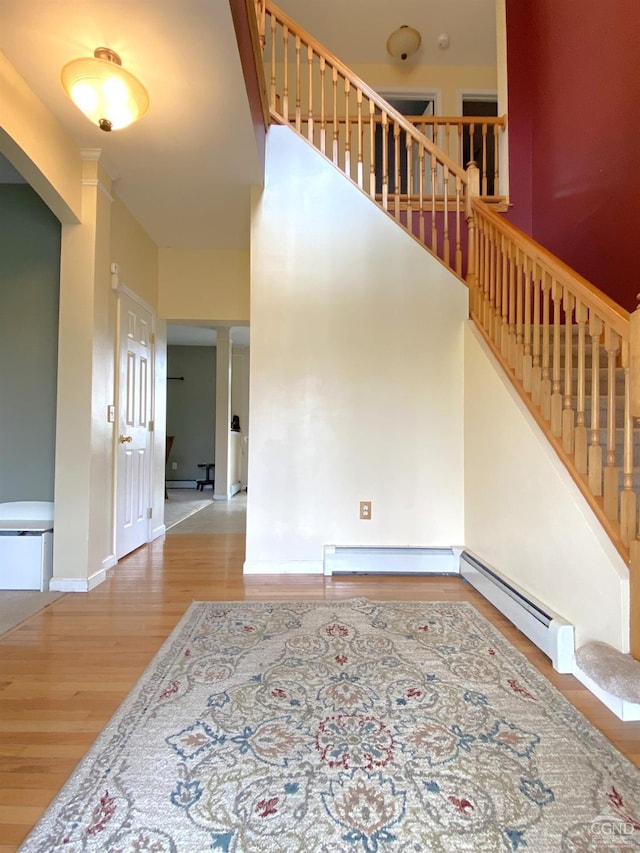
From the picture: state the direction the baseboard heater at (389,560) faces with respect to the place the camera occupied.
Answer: facing the viewer

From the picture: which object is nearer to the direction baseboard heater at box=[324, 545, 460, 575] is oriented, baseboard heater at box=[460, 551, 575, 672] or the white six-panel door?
the baseboard heater

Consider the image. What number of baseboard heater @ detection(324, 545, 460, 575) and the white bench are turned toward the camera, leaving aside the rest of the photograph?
2

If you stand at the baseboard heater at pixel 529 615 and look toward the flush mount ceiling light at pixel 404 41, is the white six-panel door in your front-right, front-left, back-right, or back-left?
front-left

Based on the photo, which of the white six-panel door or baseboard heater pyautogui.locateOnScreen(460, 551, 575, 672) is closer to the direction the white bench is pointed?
the baseboard heater

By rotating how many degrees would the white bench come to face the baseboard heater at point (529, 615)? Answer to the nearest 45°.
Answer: approximately 45° to its left

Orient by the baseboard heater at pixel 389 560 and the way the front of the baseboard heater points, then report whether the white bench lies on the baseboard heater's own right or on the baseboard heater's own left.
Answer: on the baseboard heater's own right

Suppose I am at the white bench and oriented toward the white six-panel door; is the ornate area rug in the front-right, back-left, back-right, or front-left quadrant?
back-right

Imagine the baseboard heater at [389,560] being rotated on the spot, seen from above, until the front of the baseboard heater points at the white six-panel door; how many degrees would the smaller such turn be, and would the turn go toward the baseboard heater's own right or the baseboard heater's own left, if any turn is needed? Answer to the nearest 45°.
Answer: approximately 90° to the baseboard heater's own right

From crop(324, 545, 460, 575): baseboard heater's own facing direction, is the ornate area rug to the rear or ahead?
ahead

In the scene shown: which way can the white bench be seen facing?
toward the camera
